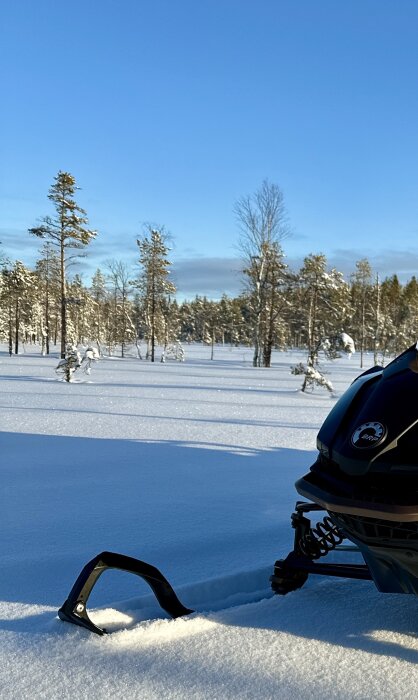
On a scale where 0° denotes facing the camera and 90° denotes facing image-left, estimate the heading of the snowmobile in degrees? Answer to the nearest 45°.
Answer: approximately 45°
